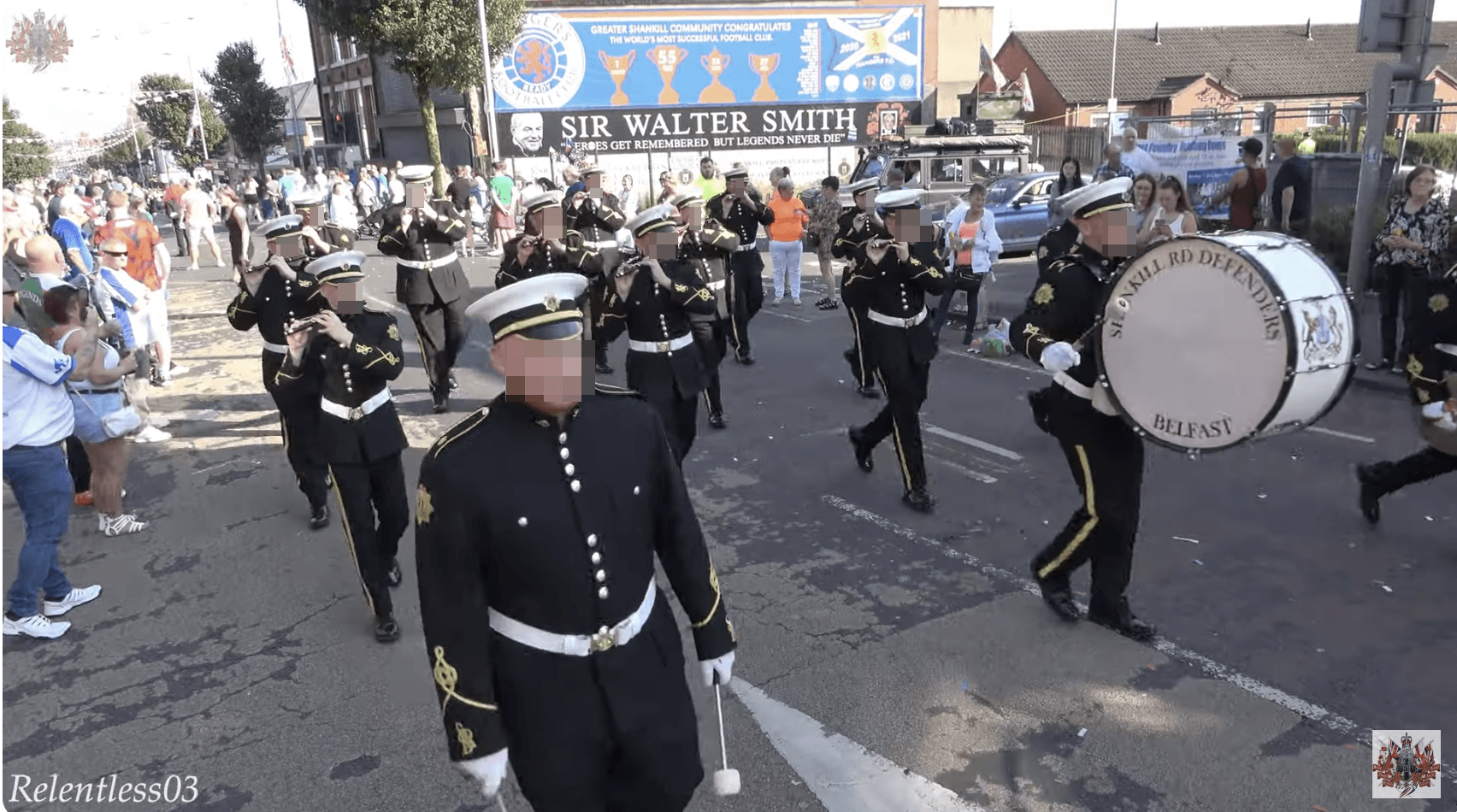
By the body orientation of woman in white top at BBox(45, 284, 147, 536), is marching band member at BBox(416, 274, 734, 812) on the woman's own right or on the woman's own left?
on the woman's own right

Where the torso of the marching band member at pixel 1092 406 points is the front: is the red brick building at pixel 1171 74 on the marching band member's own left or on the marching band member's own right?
on the marching band member's own left

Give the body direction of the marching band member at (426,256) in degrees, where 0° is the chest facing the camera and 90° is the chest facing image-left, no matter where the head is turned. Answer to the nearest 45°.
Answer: approximately 0°

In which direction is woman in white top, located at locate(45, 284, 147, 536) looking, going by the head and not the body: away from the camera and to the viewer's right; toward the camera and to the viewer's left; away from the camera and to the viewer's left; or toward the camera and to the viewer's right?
away from the camera and to the viewer's right

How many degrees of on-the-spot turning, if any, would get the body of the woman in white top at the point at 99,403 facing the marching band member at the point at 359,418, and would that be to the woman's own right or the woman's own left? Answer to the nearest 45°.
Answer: approximately 45° to the woman's own right

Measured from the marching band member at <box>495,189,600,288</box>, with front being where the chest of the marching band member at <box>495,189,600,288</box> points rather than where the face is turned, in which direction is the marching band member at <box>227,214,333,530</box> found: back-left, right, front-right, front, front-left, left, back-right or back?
front-right

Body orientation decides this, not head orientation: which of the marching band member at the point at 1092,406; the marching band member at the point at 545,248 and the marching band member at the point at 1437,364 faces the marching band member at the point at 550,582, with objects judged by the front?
the marching band member at the point at 545,248

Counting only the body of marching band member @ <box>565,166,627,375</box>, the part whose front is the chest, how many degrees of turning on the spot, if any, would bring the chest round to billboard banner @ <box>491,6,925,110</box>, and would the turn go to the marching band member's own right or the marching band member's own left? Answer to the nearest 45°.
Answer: approximately 180°

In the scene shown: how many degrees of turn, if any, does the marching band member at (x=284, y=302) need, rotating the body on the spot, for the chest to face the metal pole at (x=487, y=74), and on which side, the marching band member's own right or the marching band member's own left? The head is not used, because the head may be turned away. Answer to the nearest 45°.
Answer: approximately 135° to the marching band member's own left

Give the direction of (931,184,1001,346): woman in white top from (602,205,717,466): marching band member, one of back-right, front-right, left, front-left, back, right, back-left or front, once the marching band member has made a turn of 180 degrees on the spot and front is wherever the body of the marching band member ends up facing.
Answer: front-right

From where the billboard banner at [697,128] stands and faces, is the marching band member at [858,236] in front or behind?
in front

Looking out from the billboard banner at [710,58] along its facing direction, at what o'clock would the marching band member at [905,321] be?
The marching band member is roughly at 12 o'clock from the billboard banner.

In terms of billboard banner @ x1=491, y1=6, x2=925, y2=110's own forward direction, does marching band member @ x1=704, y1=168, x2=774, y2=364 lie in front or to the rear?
in front
